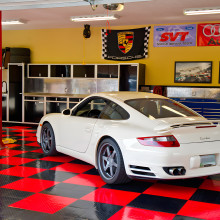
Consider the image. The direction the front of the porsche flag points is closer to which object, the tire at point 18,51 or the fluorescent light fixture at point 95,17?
the fluorescent light fixture

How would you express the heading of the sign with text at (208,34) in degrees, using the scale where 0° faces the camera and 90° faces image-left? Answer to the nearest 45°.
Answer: approximately 0°

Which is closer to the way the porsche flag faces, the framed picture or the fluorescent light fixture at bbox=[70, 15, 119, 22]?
the fluorescent light fixture

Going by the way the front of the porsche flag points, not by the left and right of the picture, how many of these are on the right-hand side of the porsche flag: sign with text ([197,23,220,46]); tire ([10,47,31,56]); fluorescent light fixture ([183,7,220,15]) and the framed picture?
1

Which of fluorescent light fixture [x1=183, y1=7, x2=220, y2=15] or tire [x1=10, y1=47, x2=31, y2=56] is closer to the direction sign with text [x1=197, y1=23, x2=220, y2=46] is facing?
the fluorescent light fixture

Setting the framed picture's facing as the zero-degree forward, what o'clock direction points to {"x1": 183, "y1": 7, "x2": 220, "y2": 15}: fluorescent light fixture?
The fluorescent light fixture is roughly at 12 o'clock from the framed picture.

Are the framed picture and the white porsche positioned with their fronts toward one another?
no

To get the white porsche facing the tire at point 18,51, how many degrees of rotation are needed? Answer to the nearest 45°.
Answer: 0° — it already faces it

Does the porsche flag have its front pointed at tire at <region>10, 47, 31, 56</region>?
no

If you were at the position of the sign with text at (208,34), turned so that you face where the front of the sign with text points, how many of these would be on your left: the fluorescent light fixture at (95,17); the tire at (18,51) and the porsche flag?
0

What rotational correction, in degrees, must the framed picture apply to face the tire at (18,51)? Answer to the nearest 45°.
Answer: approximately 90° to its right

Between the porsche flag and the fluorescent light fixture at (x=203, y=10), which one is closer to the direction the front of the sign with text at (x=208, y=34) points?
the fluorescent light fixture

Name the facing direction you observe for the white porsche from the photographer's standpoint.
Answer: facing away from the viewer and to the left of the viewer

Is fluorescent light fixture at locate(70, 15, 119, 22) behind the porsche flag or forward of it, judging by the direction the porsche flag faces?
forward

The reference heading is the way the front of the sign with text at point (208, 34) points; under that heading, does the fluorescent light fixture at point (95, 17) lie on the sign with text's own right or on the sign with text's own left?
on the sign with text's own right

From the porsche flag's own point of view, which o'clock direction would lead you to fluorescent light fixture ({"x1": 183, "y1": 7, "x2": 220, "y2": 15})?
The fluorescent light fixture is roughly at 11 o'clock from the porsche flag.

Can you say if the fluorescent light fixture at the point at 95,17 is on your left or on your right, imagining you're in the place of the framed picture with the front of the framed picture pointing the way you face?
on your right

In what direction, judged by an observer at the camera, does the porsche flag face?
facing the viewer

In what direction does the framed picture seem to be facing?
toward the camera

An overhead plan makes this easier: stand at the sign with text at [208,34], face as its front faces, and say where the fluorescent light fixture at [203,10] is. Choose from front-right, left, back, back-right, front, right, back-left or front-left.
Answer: front
